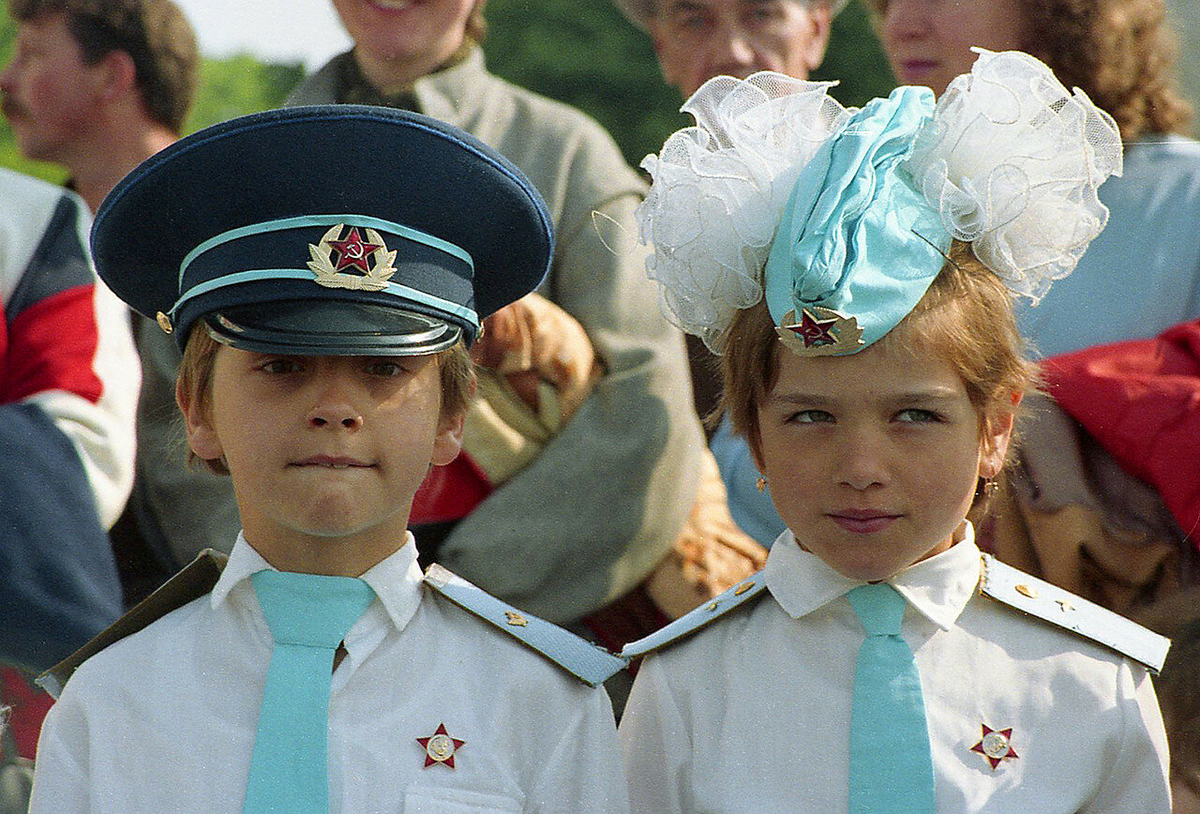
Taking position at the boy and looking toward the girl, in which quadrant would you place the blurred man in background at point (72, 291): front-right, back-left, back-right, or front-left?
back-left

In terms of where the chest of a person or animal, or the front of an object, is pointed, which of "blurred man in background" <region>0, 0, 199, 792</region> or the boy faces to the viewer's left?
the blurred man in background

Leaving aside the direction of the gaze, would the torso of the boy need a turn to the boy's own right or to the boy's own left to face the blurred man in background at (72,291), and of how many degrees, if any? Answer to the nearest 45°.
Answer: approximately 180°

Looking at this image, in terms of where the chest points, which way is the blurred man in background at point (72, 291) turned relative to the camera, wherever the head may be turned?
to the viewer's left

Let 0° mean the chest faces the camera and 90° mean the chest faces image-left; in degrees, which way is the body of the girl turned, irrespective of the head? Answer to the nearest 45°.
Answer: approximately 0°

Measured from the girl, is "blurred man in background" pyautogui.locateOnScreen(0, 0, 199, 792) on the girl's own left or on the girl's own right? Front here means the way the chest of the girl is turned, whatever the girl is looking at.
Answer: on the girl's own right

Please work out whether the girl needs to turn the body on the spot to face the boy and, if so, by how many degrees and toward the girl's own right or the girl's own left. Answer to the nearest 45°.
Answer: approximately 45° to the girl's own right

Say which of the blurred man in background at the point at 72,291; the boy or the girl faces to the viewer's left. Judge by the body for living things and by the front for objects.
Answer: the blurred man in background

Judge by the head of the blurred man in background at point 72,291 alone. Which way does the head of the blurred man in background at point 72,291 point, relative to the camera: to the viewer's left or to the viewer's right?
to the viewer's left

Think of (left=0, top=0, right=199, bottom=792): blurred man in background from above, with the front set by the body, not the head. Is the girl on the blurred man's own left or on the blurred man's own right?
on the blurred man's own left

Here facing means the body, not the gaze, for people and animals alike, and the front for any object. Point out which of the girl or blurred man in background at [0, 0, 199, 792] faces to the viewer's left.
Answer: the blurred man in background

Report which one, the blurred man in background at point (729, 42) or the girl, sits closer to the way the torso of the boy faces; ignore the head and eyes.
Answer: the girl

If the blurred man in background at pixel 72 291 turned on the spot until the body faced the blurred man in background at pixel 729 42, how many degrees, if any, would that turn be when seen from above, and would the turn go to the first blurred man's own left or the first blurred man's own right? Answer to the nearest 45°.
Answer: approximately 180°

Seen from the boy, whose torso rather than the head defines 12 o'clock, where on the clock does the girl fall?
The girl is roughly at 9 o'clock from the boy.
